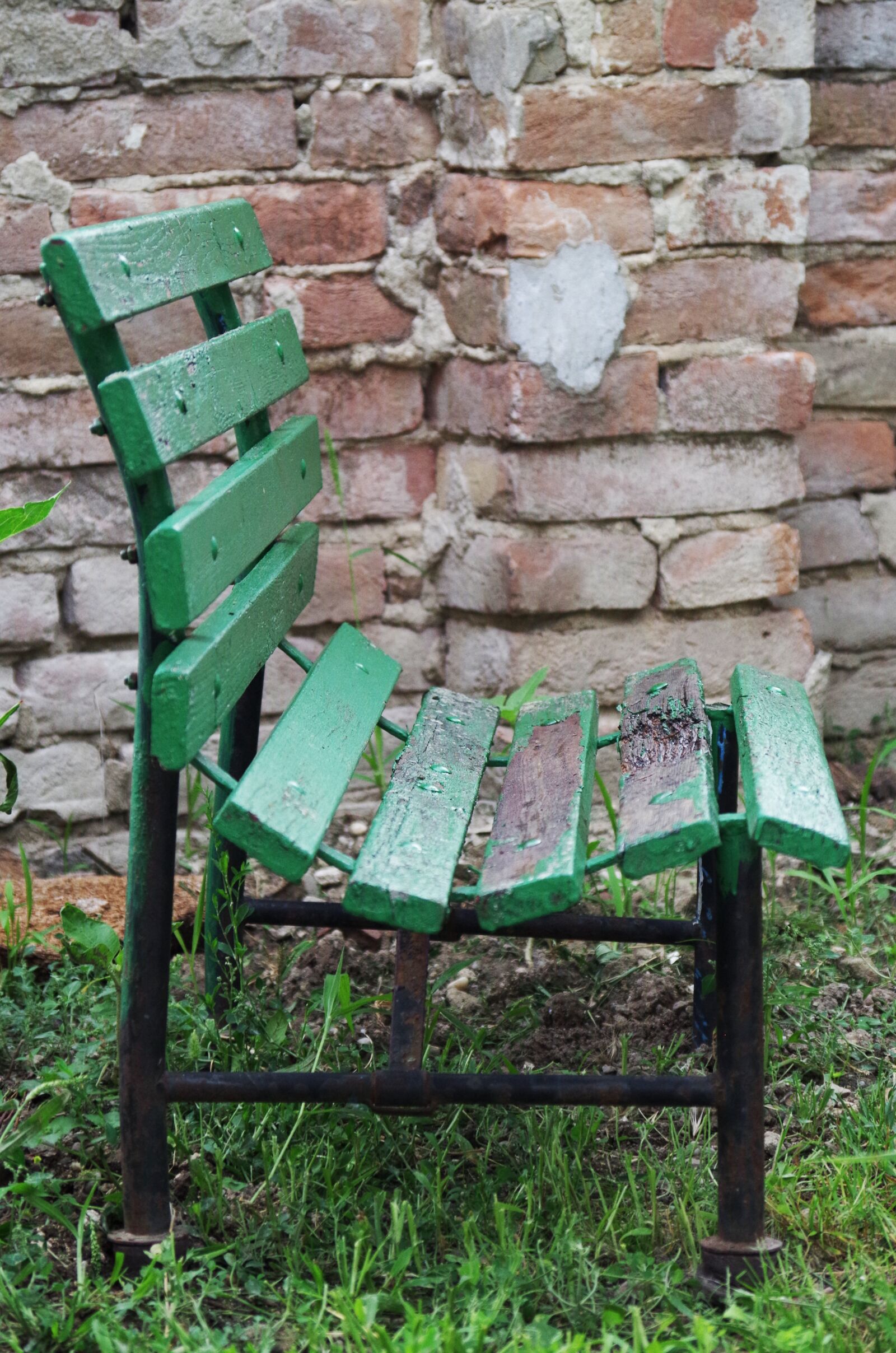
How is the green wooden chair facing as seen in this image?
to the viewer's right
